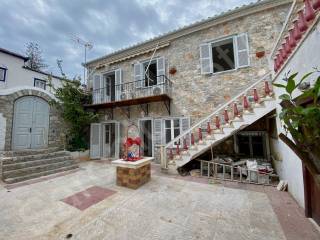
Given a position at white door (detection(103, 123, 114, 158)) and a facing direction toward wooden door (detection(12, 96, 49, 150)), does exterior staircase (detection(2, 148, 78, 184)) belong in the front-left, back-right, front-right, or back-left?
front-left

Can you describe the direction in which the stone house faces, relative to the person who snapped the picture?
facing the viewer and to the left of the viewer

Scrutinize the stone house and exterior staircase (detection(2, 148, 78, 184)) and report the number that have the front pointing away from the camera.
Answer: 0

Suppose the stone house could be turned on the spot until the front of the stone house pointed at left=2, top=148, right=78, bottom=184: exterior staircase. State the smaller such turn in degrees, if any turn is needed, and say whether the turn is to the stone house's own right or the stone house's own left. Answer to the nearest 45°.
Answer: approximately 45° to the stone house's own right

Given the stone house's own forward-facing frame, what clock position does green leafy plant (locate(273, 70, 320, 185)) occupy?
The green leafy plant is roughly at 10 o'clock from the stone house.

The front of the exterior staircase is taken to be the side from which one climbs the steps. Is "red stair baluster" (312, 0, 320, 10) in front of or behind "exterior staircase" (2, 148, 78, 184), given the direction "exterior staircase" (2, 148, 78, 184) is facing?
in front

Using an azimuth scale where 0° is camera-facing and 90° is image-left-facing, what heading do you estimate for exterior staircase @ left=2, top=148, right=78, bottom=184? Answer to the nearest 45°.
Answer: approximately 315°

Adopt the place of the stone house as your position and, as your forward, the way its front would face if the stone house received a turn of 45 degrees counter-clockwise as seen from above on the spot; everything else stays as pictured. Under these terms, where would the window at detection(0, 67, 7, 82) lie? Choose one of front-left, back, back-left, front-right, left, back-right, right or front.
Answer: right

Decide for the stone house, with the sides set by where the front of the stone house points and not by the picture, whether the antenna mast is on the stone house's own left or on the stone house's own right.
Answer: on the stone house's own right

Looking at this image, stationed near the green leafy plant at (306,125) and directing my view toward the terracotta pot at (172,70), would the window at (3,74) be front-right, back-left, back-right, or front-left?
front-left

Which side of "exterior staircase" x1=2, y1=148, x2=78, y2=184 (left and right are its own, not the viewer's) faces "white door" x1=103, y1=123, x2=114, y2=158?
left

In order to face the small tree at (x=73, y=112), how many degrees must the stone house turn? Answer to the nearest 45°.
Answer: approximately 45° to its right
